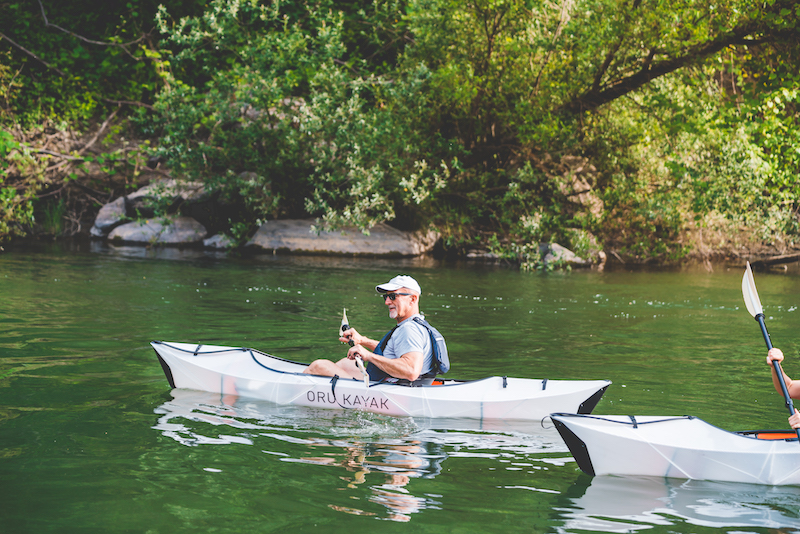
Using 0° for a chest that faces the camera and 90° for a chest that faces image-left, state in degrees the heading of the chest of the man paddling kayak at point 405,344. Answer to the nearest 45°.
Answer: approximately 90°

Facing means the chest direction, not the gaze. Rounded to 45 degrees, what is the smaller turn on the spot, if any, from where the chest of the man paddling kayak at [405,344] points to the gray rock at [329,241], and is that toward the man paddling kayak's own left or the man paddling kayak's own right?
approximately 90° to the man paddling kayak's own right

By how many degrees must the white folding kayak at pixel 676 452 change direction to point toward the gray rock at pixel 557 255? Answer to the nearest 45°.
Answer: approximately 90° to its right

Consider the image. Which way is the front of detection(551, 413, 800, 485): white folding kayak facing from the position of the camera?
facing to the left of the viewer

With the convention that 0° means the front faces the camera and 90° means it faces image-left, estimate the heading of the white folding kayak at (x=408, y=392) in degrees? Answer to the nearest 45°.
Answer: approximately 90°

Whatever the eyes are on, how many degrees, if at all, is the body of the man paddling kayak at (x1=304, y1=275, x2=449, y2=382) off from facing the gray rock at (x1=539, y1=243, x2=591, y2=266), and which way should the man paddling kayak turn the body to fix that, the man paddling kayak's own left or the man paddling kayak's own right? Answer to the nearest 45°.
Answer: approximately 90° to the man paddling kayak's own right

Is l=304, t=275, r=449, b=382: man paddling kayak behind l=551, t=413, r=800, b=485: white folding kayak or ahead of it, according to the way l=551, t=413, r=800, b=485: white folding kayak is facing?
ahead

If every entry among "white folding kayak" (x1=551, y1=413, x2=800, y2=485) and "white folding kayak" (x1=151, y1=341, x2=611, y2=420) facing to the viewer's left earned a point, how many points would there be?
2

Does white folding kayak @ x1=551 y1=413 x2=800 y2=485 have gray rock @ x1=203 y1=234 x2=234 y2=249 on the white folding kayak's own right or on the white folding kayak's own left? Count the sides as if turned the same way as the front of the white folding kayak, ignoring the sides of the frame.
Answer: on the white folding kayak's own right

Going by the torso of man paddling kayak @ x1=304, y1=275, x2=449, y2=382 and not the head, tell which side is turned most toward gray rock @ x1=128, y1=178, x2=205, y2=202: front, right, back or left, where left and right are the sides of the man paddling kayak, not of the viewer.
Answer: right
